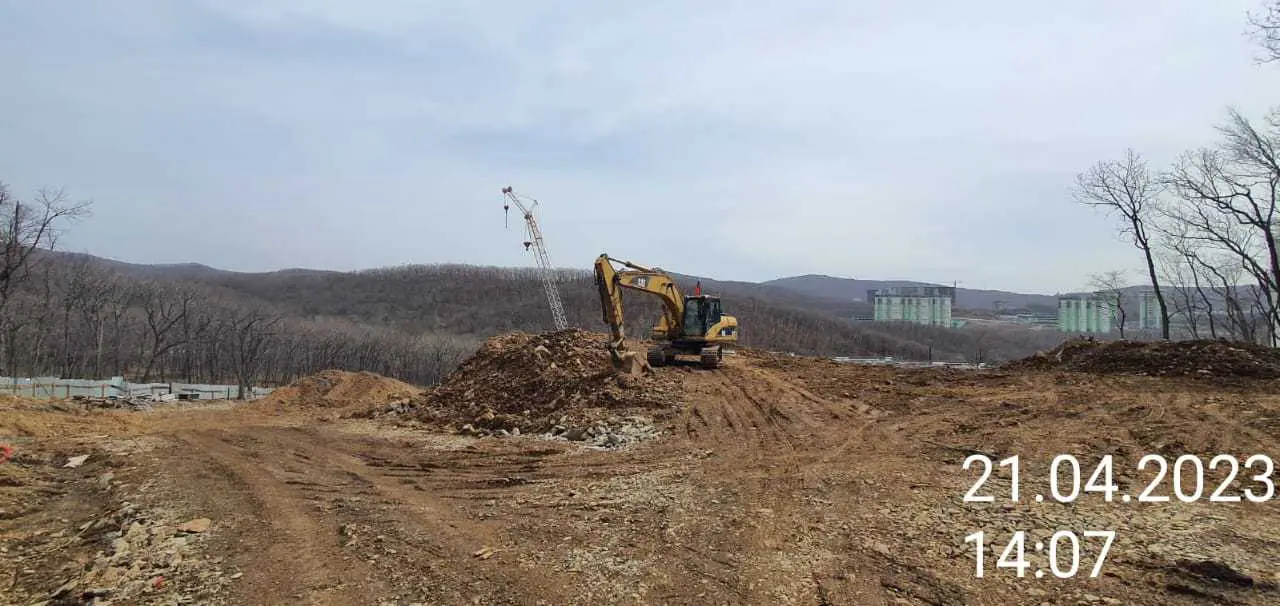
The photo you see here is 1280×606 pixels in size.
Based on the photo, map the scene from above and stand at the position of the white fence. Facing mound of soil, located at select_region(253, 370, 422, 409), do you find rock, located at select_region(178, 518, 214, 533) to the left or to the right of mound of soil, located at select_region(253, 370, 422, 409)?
right

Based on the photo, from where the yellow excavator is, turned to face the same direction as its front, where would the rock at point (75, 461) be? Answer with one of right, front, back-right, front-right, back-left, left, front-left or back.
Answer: front

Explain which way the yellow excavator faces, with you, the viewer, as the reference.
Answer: facing the viewer and to the left of the viewer

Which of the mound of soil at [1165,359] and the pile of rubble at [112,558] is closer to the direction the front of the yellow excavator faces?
the pile of rubble

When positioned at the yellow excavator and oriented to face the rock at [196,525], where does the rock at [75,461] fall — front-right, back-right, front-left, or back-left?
front-right

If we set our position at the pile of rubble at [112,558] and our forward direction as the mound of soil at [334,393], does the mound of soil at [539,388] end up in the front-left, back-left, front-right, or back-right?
front-right

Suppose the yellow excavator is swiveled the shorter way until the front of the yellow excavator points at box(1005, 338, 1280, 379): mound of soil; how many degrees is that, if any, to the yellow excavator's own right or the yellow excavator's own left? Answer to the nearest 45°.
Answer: approximately 135° to the yellow excavator's own left

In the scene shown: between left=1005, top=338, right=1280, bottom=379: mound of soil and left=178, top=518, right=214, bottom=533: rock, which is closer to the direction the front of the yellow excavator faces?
the rock

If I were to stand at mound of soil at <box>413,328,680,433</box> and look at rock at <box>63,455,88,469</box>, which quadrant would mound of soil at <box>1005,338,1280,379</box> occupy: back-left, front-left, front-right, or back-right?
back-left
